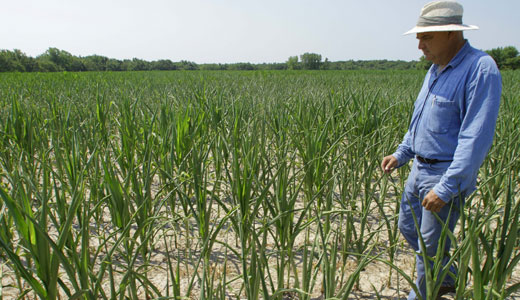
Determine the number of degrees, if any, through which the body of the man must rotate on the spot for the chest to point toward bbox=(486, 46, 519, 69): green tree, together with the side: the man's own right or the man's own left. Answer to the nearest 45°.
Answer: approximately 135° to the man's own right

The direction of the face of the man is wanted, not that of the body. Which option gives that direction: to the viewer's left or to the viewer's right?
to the viewer's left

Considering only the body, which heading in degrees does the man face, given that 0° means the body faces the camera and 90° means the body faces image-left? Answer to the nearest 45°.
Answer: approximately 45°
